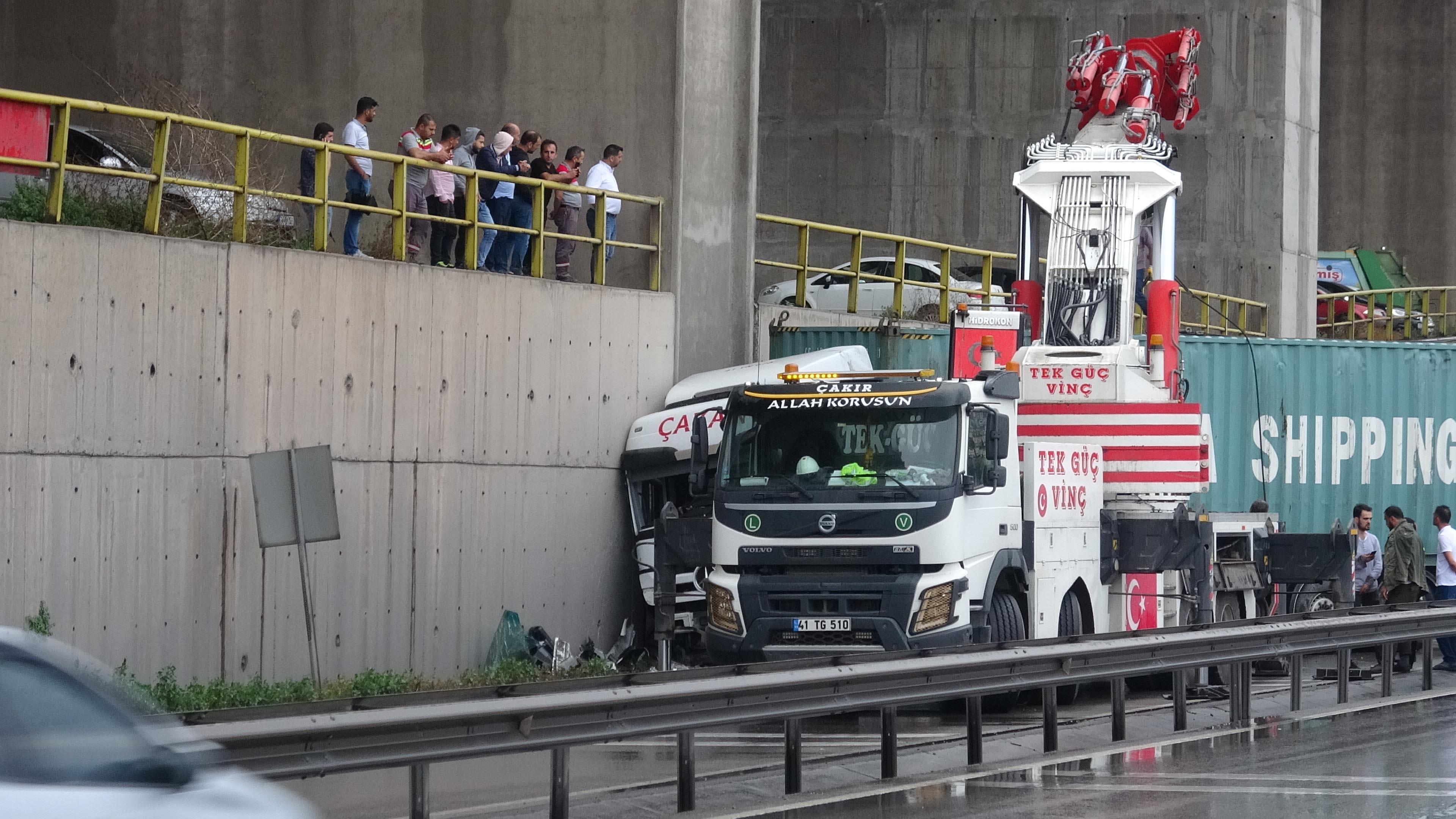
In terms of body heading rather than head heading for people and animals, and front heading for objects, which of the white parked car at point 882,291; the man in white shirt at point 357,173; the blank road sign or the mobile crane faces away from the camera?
the blank road sign

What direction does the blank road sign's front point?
away from the camera

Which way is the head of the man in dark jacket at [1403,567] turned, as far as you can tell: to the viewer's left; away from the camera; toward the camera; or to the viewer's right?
to the viewer's left

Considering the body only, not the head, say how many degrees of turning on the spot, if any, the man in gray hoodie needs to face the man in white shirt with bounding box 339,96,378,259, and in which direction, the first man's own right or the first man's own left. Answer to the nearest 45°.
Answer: approximately 135° to the first man's own right

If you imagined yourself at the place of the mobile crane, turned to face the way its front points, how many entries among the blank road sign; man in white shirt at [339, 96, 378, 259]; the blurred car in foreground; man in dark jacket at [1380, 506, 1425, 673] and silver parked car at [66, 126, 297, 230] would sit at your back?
1

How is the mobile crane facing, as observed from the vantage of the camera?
facing the viewer and to the left of the viewer

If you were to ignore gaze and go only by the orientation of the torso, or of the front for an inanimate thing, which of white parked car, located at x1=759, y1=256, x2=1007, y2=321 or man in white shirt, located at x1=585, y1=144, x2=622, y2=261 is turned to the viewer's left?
the white parked car

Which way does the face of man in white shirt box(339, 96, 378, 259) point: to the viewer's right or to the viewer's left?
to the viewer's right
